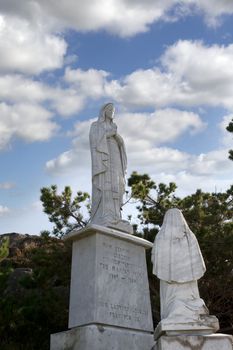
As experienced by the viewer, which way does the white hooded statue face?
facing away from the viewer and to the left of the viewer

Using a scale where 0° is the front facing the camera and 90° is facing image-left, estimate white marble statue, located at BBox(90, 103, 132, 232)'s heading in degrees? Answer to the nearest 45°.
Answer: approximately 315°
